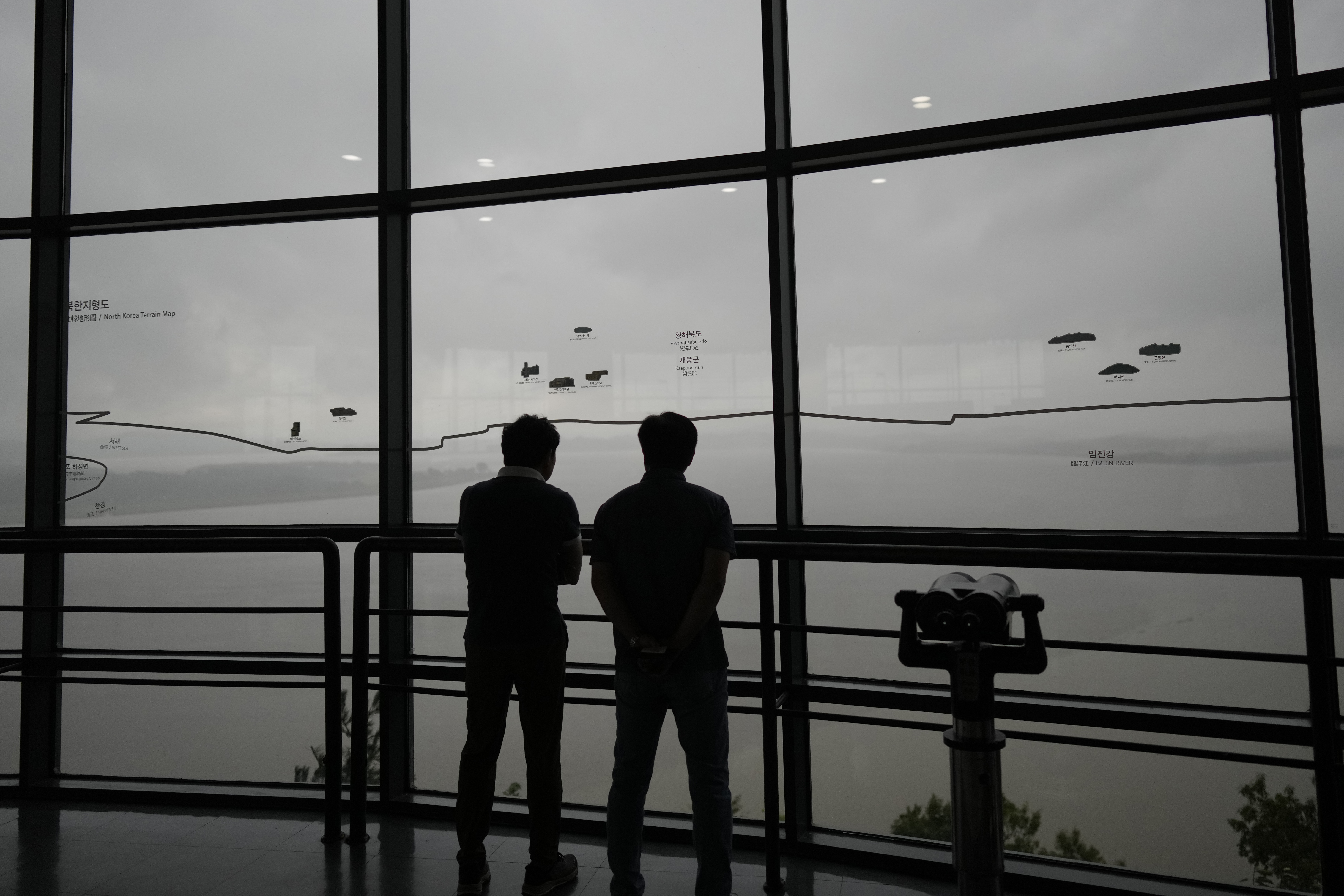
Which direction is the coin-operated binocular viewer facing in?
away from the camera

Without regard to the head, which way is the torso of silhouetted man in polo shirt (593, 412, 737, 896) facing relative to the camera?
away from the camera

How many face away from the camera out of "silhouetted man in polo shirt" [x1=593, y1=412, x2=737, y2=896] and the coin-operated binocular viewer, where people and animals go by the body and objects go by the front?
2

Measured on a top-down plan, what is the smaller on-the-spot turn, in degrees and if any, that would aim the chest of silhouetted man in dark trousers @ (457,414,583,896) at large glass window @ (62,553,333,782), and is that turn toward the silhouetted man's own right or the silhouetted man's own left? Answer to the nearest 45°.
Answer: approximately 90° to the silhouetted man's own left

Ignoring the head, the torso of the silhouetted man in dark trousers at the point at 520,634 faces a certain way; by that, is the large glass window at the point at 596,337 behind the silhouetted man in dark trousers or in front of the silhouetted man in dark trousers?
in front

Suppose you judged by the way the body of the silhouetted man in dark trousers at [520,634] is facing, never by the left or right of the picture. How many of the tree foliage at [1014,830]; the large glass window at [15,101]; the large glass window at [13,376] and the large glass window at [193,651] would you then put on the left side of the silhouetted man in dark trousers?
3

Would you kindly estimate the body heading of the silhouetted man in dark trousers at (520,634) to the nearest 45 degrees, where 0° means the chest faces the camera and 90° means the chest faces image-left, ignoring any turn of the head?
approximately 225°

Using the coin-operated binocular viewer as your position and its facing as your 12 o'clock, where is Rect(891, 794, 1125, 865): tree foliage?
The tree foliage is roughly at 12 o'clock from the coin-operated binocular viewer.

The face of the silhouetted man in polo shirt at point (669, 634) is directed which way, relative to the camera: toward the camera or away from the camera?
away from the camera

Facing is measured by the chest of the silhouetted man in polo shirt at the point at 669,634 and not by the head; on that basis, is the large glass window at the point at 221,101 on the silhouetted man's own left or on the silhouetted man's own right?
on the silhouetted man's own left

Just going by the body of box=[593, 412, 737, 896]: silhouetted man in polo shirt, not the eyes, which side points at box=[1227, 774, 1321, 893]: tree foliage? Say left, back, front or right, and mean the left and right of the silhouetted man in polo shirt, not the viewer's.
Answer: right

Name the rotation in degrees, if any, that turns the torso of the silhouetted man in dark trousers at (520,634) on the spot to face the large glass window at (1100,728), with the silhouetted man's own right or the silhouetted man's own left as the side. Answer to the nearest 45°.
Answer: approximately 45° to the silhouetted man's own right

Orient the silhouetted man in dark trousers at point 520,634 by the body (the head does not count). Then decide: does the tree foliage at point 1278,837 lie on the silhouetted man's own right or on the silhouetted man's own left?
on the silhouetted man's own right
